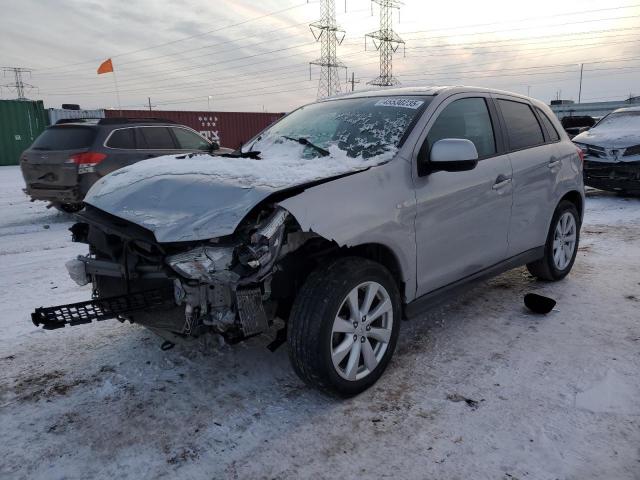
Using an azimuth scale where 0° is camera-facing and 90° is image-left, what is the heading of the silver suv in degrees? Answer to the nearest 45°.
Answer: approximately 45°

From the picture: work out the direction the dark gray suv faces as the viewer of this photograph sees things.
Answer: facing away from the viewer and to the right of the viewer

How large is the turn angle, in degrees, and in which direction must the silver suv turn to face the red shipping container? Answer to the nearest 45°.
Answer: approximately 135° to its right

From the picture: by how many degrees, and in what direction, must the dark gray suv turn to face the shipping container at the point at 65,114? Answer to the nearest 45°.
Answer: approximately 45° to its left

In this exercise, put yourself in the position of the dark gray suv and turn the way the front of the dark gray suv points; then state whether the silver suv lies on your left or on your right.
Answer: on your right

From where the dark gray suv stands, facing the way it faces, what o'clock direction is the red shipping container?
The red shipping container is roughly at 11 o'clock from the dark gray suv.

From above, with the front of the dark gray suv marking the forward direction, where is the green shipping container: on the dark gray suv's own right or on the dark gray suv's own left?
on the dark gray suv's own left

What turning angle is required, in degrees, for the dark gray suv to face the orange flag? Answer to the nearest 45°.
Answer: approximately 45° to its left

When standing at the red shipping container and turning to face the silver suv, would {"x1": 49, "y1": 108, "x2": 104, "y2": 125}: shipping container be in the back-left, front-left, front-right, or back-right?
back-right

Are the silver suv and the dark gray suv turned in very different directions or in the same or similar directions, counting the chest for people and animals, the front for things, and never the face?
very different directions

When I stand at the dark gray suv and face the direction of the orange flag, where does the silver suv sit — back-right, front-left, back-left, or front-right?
back-right
